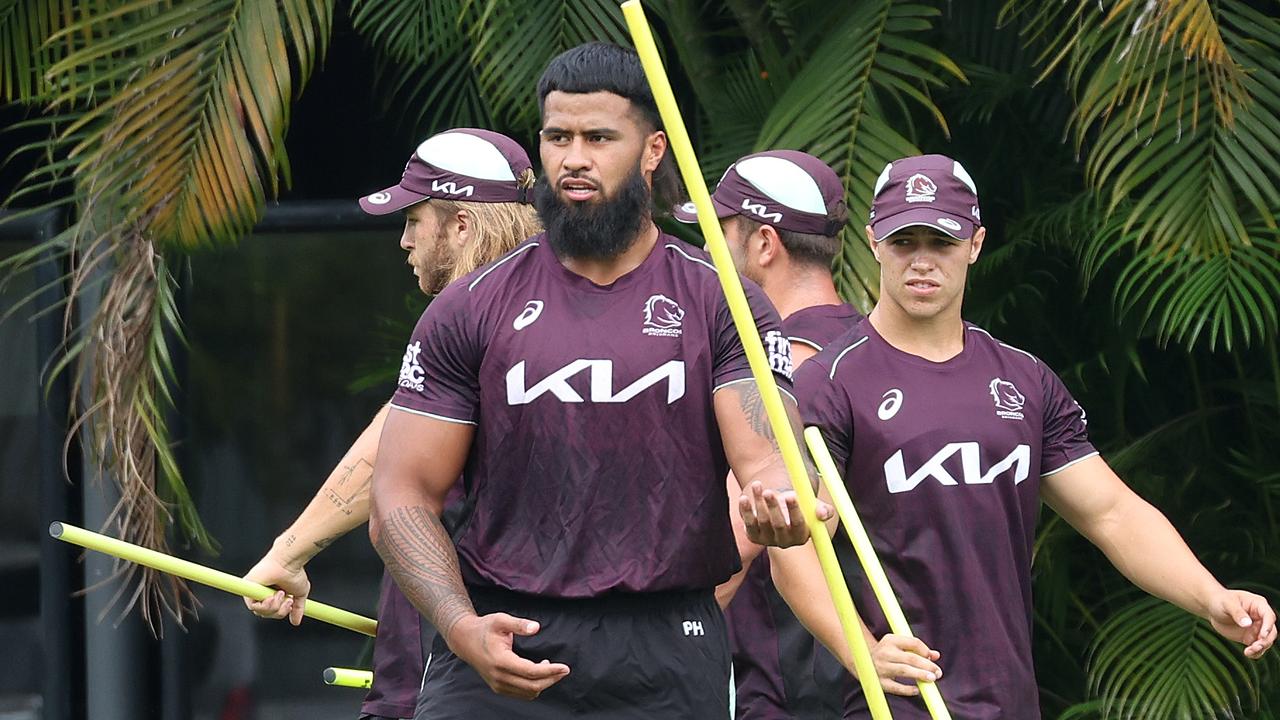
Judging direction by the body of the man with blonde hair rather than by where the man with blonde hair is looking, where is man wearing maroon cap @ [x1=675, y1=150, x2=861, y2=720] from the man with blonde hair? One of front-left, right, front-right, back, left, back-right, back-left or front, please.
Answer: back

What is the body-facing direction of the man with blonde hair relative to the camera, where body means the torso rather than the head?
to the viewer's left

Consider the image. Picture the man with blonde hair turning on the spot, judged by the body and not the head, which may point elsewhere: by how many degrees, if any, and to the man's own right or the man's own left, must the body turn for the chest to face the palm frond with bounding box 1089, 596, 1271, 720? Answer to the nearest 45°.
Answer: approximately 180°

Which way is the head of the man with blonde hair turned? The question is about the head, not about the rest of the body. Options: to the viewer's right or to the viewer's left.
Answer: to the viewer's left

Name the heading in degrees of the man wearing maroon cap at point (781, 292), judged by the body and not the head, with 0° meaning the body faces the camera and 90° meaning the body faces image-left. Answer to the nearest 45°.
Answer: approximately 135°

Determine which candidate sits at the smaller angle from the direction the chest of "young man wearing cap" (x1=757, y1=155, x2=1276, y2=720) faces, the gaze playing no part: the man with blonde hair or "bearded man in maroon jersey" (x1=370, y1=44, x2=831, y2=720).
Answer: the bearded man in maroon jersey

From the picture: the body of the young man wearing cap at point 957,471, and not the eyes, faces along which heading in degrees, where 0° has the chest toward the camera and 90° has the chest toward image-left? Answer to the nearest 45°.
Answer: approximately 0°

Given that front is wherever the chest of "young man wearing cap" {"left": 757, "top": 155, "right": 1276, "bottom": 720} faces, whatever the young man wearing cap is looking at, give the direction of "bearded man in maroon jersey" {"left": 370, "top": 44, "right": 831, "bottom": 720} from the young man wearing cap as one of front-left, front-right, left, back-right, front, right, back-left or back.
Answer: front-right

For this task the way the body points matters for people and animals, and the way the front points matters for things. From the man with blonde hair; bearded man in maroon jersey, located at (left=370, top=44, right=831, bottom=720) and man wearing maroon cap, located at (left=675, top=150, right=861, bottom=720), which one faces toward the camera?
the bearded man in maroon jersey

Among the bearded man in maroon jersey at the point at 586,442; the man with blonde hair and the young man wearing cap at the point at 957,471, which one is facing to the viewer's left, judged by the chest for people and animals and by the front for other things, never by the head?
the man with blonde hair

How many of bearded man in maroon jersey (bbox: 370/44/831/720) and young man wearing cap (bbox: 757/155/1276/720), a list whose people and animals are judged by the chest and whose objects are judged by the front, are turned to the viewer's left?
0
